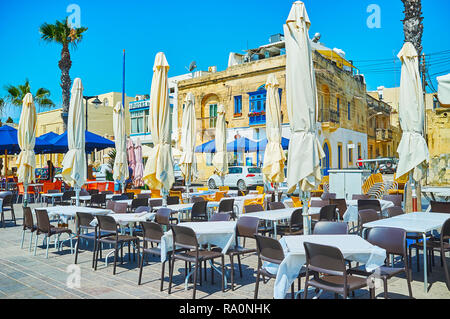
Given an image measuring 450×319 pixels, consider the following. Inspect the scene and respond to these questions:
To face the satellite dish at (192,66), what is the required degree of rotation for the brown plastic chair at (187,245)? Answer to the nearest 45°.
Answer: approximately 45° to its left

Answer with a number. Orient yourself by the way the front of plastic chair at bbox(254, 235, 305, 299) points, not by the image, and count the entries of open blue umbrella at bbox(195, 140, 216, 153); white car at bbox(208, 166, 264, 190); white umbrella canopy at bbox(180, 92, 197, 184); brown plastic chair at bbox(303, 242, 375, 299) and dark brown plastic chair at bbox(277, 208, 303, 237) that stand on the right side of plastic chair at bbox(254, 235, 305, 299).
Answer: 1

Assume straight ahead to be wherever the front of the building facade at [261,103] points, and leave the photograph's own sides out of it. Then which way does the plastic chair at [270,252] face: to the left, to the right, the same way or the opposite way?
the opposite way

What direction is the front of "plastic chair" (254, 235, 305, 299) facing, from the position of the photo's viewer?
facing away from the viewer and to the right of the viewer

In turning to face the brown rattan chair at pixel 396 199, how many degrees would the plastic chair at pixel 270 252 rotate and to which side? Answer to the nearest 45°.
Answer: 0° — it already faces it

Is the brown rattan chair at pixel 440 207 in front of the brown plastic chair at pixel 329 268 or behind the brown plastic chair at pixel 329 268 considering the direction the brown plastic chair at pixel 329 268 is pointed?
in front

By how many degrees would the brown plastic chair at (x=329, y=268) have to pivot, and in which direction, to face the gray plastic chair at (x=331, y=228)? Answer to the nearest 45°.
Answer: approximately 45° to its left

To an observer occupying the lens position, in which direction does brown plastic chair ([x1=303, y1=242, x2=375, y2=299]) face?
facing away from the viewer and to the right of the viewer

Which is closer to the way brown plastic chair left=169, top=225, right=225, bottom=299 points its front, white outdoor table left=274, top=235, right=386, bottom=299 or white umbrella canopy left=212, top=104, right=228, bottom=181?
the white umbrella canopy

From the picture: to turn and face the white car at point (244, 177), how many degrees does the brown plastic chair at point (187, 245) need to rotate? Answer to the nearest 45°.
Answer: approximately 45° to its left

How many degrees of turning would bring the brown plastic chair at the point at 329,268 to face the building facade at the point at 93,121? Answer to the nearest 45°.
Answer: approximately 90° to its left

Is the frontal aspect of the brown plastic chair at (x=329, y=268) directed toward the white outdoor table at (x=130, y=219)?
no

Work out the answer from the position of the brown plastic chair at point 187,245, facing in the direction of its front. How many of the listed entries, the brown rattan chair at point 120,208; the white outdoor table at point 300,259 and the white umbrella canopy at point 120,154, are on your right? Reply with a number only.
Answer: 1

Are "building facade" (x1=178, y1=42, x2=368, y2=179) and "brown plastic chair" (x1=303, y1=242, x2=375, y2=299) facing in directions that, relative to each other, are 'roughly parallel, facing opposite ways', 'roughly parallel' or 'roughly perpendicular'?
roughly parallel, facing opposite ways

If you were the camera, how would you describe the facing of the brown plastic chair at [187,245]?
facing away from the viewer and to the right of the viewer
